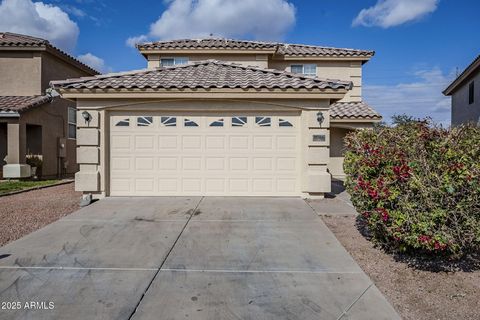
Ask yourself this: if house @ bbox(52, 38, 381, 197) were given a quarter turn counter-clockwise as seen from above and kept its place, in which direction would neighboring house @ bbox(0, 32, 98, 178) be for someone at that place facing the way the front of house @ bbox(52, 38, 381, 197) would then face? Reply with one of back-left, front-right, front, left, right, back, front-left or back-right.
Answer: back-left

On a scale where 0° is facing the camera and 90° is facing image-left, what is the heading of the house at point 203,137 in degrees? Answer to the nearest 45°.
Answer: approximately 0°

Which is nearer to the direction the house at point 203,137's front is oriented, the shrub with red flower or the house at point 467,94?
the shrub with red flower

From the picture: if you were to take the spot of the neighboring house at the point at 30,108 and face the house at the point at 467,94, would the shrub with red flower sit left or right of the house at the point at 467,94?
right

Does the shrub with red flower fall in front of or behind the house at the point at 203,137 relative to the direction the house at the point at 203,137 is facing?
in front

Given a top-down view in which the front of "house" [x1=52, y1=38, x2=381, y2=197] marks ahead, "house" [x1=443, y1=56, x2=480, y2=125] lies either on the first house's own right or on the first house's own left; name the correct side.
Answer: on the first house's own left

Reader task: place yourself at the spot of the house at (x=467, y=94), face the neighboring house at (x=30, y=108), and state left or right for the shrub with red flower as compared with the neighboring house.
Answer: left
